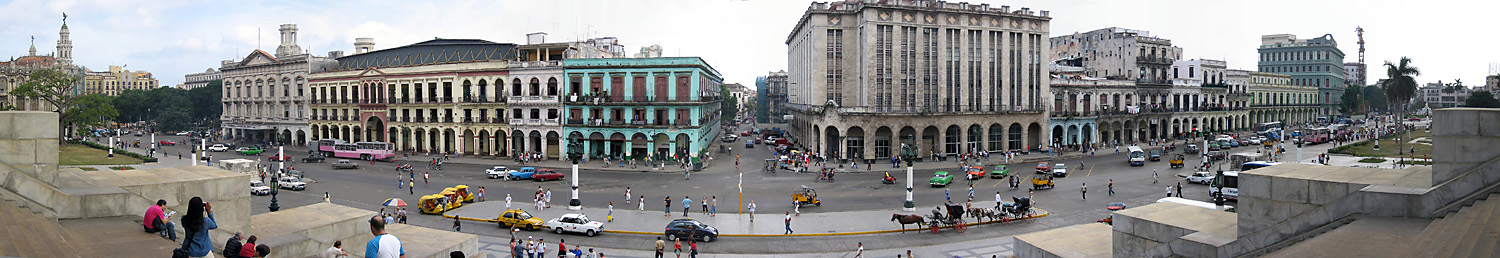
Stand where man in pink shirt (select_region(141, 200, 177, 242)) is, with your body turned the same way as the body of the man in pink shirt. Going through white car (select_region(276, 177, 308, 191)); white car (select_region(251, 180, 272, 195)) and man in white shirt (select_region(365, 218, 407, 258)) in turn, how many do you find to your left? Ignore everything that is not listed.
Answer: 2

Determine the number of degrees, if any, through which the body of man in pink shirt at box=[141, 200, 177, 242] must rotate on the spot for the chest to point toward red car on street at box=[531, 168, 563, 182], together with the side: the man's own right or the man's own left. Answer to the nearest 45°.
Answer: approximately 45° to the man's own left

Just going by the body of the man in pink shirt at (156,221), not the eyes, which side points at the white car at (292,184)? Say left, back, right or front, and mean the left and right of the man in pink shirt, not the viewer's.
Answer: left

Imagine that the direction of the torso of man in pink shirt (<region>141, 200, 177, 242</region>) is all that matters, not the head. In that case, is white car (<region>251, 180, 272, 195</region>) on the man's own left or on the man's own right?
on the man's own left

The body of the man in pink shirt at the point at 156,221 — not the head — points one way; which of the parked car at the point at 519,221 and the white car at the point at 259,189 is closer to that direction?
the parked car

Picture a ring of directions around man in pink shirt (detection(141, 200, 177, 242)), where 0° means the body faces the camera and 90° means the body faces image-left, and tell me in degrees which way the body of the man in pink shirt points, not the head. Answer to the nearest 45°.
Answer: approximately 270°
